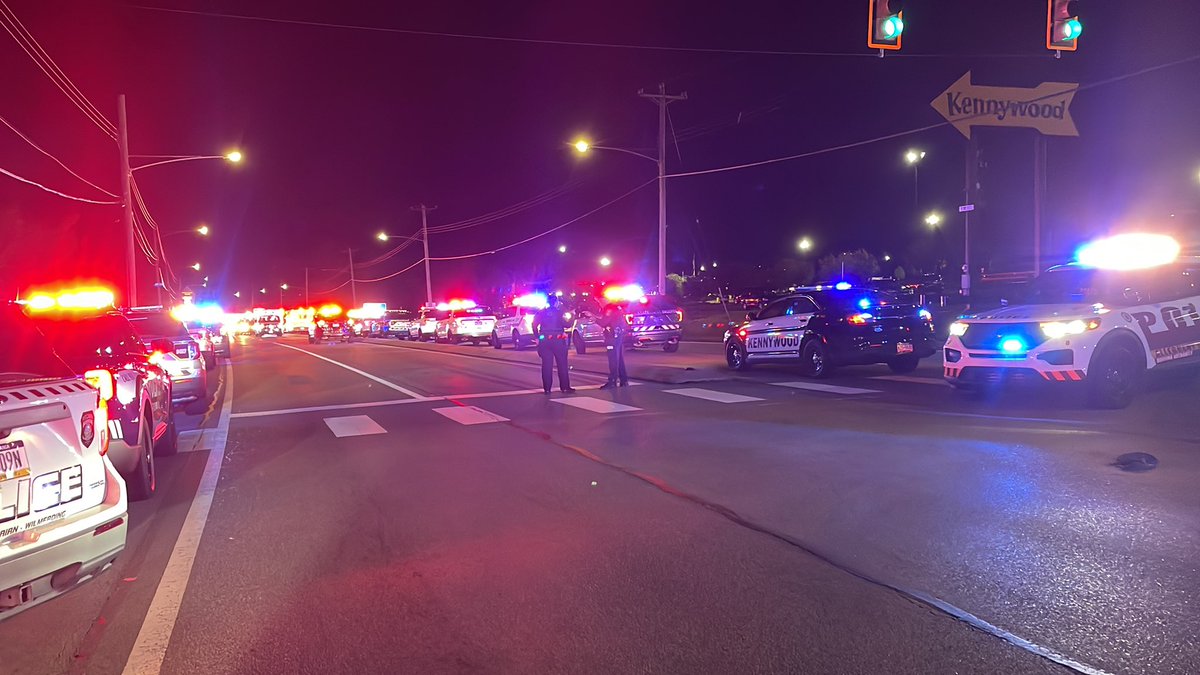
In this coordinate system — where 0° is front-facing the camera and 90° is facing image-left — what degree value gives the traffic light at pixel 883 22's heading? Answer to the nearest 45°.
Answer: approximately 315°

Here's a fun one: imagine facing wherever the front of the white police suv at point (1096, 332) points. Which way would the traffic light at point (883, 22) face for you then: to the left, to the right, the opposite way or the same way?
to the left

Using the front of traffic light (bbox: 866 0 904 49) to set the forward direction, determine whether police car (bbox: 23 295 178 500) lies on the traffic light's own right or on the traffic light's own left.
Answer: on the traffic light's own right

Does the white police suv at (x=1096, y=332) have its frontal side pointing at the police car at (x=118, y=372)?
yes

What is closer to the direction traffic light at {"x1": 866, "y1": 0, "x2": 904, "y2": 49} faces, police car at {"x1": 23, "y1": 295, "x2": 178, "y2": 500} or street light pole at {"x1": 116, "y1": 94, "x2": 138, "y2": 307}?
the police car

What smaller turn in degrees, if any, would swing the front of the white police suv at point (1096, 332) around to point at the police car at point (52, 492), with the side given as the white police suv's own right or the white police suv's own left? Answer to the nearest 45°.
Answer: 0° — it already faces it

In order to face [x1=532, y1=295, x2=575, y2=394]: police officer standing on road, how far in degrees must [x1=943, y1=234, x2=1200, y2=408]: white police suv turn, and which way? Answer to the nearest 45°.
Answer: approximately 45° to its right

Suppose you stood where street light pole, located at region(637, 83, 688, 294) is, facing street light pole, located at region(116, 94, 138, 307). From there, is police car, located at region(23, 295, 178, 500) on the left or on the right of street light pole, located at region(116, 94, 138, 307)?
left

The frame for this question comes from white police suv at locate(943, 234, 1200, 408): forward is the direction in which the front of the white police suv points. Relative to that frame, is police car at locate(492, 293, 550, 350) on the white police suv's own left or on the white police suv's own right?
on the white police suv's own right

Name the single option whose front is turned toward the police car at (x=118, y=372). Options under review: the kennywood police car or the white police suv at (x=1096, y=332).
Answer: the white police suv
